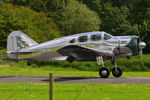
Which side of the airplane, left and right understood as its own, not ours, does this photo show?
right
